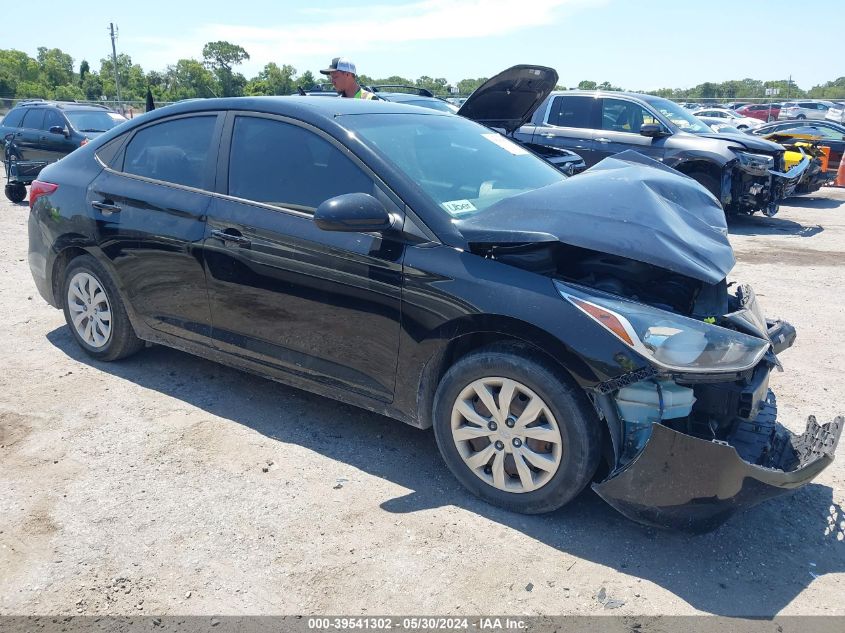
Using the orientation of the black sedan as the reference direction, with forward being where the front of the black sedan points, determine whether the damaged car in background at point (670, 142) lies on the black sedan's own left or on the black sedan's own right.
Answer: on the black sedan's own left

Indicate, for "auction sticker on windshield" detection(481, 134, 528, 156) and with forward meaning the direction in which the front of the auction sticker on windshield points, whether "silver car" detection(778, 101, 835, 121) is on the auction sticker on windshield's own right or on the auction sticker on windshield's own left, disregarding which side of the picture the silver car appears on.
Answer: on the auction sticker on windshield's own left

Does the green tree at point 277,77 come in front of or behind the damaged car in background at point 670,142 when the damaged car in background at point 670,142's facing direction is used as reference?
behind

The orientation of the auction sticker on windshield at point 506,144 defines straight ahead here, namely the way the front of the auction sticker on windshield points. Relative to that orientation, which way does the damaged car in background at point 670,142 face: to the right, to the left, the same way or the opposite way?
the same way

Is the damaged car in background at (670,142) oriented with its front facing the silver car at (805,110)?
no

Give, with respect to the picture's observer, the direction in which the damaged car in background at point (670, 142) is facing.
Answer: facing the viewer and to the right of the viewer

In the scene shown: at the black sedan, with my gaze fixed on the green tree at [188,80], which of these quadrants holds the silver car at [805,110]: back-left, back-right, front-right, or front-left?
front-right

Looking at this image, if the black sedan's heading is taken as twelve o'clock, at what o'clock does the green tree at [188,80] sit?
The green tree is roughly at 7 o'clock from the black sedan.

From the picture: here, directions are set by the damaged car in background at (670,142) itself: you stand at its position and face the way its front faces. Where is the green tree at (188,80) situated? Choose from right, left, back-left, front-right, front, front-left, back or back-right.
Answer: back

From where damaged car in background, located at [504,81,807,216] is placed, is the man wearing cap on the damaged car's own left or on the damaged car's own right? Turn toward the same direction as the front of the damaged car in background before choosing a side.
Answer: on the damaged car's own right
